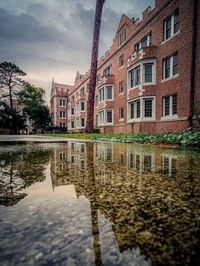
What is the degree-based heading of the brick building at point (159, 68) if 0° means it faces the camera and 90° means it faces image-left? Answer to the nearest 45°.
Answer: approximately 45°

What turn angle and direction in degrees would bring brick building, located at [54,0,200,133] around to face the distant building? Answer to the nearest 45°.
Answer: approximately 90° to its right
